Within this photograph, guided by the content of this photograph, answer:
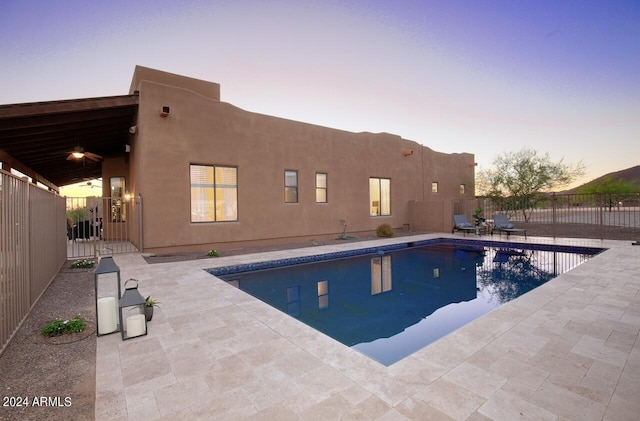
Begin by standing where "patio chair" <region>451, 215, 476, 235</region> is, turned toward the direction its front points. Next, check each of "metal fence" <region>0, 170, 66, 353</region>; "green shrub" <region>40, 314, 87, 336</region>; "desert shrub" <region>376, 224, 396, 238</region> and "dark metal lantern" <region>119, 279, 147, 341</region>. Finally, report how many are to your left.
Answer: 0

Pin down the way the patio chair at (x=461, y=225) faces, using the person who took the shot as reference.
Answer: facing the viewer and to the right of the viewer

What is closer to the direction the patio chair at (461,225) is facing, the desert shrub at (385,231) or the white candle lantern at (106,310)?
the white candle lantern

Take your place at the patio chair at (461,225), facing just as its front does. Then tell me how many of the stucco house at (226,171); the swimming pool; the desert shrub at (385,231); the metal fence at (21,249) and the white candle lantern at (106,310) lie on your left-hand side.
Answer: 0

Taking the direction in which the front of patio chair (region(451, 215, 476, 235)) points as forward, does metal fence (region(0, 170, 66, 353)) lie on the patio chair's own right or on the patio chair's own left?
on the patio chair's own right

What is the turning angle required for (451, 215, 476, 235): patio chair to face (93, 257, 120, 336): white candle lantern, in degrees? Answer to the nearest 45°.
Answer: approximately 45° to its right

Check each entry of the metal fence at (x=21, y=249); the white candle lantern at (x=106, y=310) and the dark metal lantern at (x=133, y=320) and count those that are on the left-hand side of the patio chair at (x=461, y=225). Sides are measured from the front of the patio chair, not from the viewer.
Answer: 0

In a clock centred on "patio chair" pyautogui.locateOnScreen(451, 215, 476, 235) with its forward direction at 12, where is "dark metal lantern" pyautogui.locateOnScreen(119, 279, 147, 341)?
The dark metal lantern is roughly at 2 o'clock from the patio chair.

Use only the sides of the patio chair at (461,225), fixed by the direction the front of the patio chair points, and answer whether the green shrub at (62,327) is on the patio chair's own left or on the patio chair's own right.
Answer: on the patio chair's own right

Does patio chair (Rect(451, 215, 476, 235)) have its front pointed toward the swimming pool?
no

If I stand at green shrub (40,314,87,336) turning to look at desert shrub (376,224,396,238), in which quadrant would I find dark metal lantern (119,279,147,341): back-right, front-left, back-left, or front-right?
front-right
